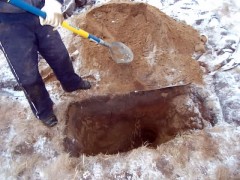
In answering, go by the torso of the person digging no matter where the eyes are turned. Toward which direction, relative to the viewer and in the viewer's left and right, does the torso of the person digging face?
facing the viewer and to the right of the viewer
